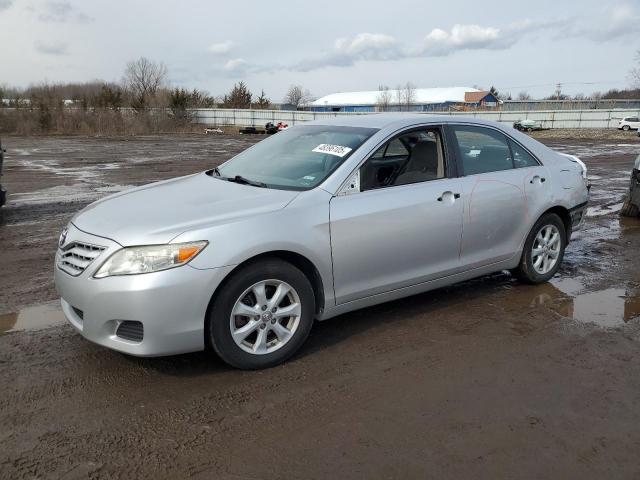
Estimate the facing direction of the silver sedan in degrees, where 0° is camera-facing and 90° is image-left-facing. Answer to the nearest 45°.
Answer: approximately 45°

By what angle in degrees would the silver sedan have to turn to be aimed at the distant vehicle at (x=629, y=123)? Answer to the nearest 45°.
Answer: approximately 180°

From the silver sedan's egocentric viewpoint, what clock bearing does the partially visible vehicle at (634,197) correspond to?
The partially visible vehicle is roughly at 6 o'clock from the silver sedan.

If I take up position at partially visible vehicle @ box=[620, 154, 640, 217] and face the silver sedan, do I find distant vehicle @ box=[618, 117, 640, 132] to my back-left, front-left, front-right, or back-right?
back-right
